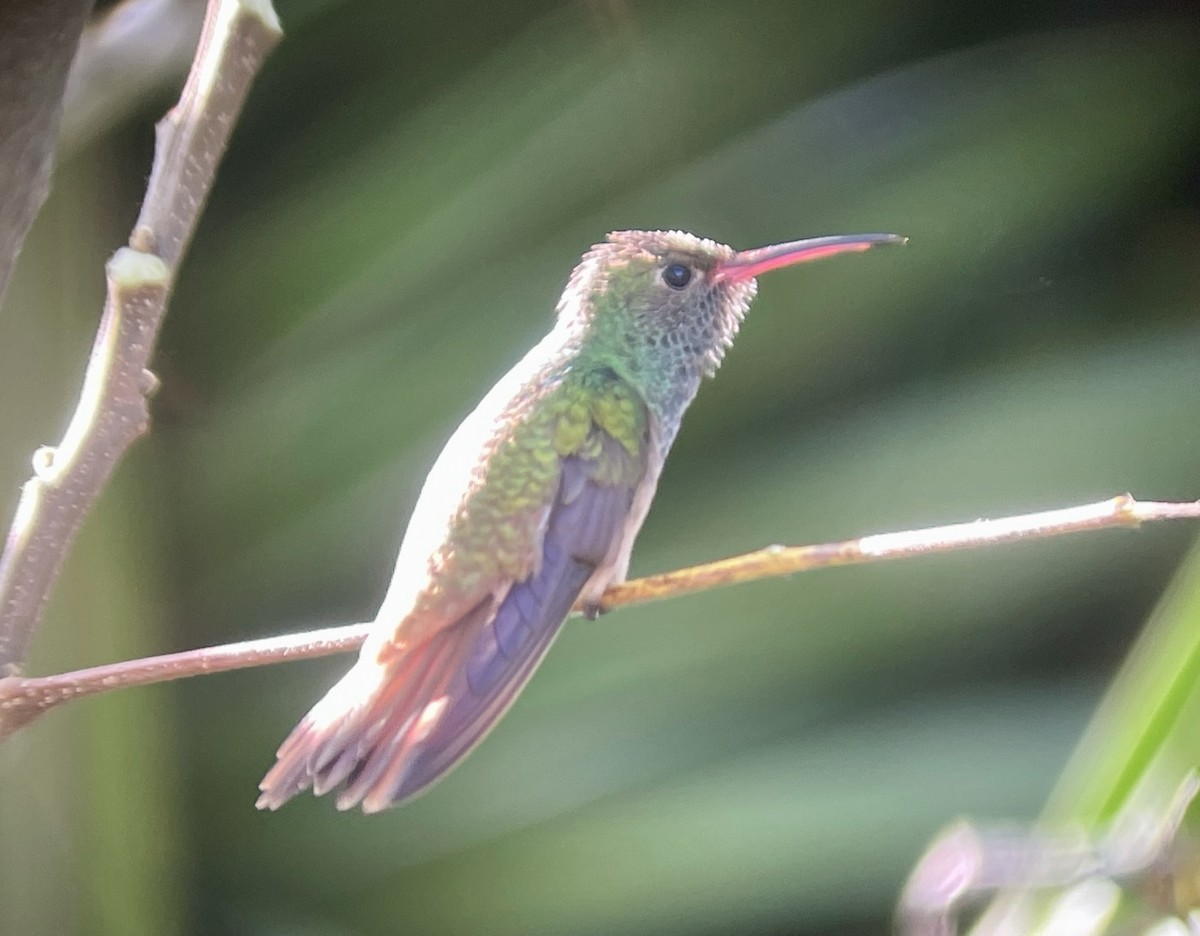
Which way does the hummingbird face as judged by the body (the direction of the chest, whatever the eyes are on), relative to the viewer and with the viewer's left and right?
facing to the right of the viewer
